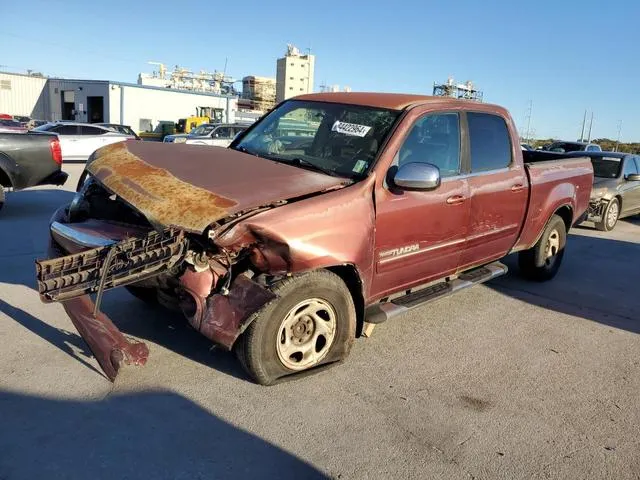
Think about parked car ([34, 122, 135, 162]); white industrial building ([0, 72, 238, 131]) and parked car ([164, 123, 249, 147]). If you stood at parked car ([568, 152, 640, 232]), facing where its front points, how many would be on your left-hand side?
0

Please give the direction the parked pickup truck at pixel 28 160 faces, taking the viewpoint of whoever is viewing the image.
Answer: facing to the left of the viewer

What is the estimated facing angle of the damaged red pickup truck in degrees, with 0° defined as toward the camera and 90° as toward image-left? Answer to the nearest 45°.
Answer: approximately 45°

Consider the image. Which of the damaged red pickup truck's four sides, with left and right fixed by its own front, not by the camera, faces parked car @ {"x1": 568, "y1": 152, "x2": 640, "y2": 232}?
back

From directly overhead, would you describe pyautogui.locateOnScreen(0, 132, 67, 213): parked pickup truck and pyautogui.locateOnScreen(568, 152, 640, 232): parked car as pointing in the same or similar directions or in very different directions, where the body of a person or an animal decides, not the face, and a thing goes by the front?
same or similar directions

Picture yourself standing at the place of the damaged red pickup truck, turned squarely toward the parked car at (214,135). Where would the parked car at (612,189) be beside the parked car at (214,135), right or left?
right

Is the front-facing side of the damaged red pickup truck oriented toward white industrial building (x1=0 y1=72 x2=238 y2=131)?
no

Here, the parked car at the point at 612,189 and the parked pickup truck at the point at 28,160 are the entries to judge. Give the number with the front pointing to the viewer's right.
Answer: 0

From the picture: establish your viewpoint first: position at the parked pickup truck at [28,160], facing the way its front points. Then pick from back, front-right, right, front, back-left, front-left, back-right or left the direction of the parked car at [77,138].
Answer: right

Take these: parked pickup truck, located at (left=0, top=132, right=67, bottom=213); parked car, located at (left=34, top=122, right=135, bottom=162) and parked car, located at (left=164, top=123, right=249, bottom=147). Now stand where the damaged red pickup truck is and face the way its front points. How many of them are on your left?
0

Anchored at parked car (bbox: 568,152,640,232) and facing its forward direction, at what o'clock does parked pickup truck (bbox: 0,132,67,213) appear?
parked pickup truck (bbox: 0,132,67,213) is roughly at 12 o'clock from parked car (bbox: 568,152,640,232).

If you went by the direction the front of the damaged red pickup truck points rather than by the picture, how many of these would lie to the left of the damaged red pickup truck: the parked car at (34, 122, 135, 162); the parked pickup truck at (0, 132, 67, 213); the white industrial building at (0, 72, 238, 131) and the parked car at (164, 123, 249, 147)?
0

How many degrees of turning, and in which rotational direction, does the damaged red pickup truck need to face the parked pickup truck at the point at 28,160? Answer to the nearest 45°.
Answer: approximately 90° to its right

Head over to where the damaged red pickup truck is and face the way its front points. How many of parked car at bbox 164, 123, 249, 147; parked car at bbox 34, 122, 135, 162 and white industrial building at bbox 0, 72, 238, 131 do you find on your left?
0

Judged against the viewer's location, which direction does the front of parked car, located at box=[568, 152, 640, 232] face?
facing the viewer and to the left of the viewer

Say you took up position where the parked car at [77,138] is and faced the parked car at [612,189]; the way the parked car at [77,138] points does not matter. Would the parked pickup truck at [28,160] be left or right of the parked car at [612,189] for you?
right

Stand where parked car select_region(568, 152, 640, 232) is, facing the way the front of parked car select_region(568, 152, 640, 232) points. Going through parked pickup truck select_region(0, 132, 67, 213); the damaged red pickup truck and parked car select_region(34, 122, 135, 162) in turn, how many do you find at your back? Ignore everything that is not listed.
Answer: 0
